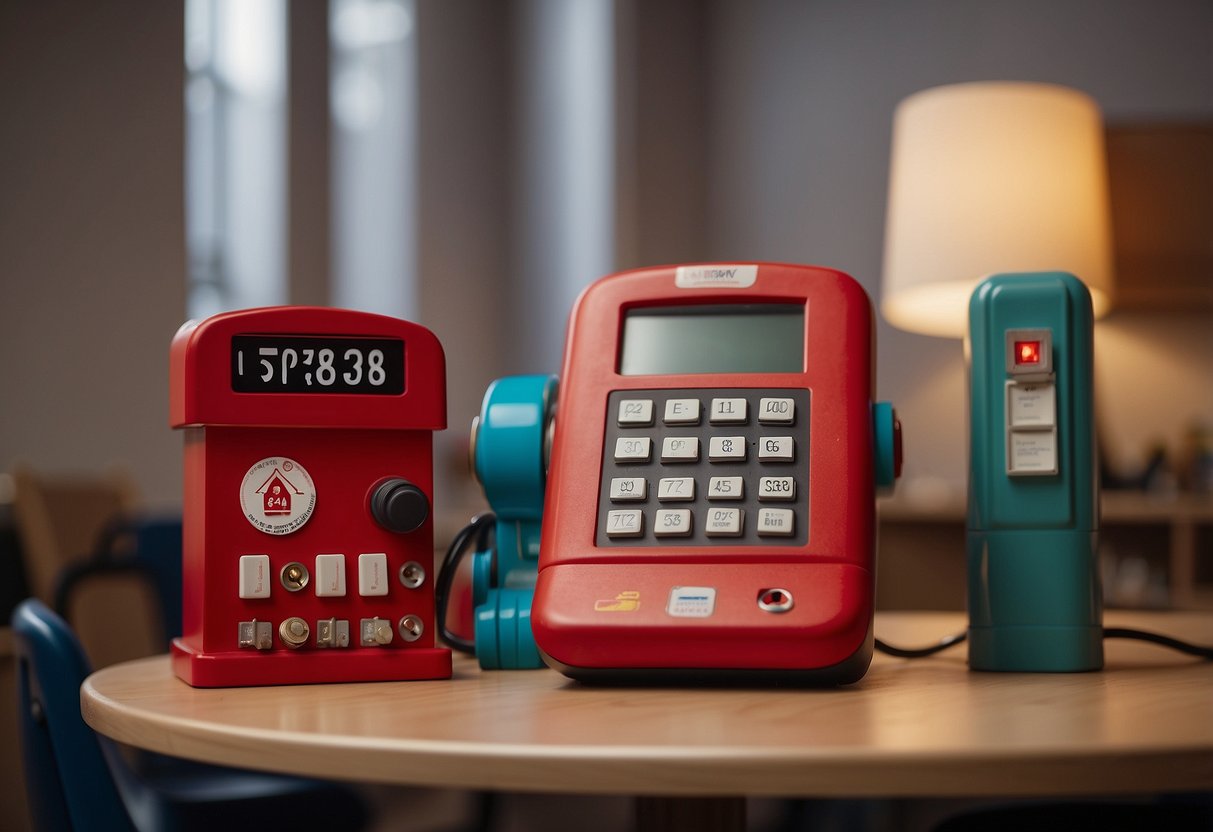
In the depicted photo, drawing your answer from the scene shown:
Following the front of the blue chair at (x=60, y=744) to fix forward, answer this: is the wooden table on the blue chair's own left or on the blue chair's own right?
on the blue chair's own right

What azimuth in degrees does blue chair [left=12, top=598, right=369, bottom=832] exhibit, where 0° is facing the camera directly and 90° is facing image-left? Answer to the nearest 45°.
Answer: approximately 270°

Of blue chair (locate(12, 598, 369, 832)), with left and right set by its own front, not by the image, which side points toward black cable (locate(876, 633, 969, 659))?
front

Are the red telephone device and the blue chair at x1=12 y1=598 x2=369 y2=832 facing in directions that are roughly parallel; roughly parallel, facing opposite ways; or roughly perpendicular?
roughly perpendicular

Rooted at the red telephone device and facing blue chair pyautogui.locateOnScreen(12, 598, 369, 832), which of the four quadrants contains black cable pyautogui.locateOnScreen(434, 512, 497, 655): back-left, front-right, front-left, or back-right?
front-right

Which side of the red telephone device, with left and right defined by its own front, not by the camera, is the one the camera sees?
front

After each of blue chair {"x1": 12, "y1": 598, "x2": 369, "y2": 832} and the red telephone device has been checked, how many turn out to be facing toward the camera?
1
